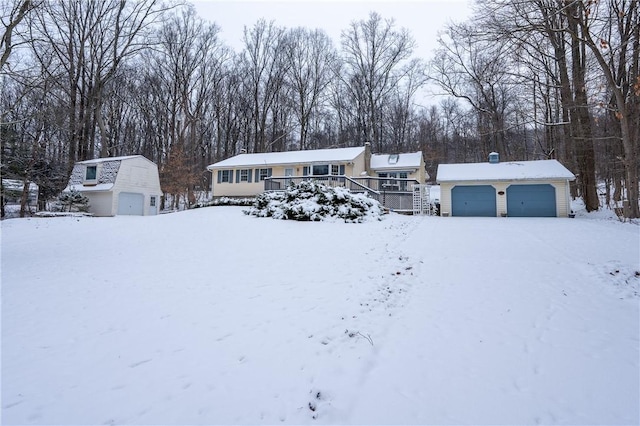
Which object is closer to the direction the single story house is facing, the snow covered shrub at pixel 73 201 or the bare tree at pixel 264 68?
the snow covered shrub

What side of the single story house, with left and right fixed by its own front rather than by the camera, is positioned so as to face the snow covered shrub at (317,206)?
front

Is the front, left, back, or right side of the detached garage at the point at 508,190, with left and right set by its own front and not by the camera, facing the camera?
front

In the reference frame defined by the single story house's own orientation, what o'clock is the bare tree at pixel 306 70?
The bare tree is roughly at 6 o'clock from the single story house.

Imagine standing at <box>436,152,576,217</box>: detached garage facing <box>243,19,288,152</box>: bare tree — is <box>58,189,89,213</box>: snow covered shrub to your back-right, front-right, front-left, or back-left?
front-left

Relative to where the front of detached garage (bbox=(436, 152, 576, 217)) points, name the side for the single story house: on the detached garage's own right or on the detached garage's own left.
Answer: on the detached garage's own right

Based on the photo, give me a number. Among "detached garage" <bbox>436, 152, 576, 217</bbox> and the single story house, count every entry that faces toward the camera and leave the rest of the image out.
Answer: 2

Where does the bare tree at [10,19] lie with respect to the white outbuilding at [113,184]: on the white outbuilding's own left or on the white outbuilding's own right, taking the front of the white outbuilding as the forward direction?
on the white outbuilding's own right

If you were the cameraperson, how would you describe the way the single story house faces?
facing the viewer

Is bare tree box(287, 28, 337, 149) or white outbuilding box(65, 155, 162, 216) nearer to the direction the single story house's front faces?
the white outbuilding
